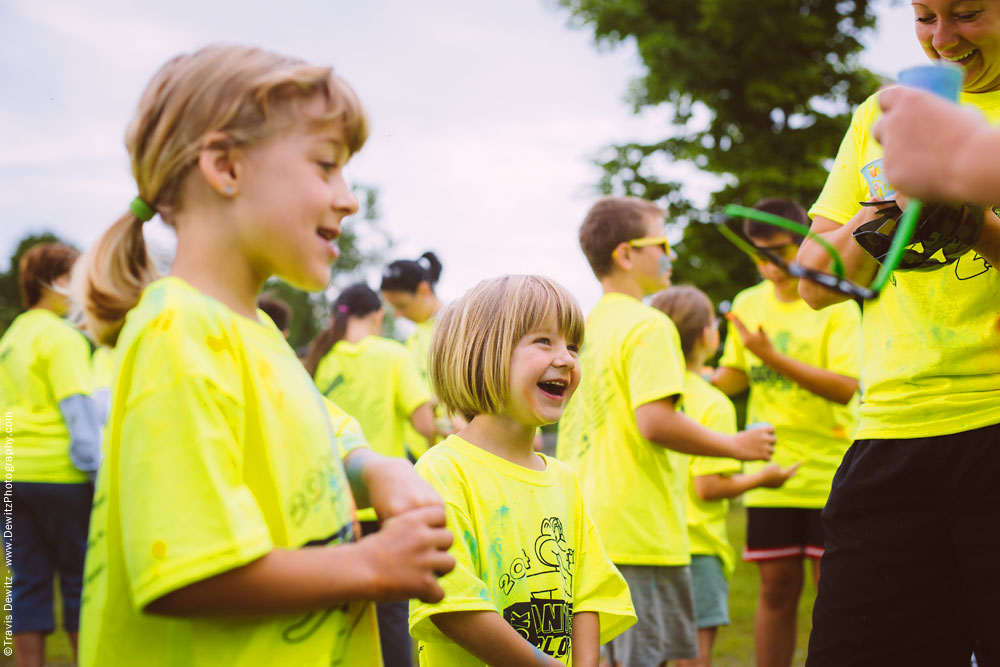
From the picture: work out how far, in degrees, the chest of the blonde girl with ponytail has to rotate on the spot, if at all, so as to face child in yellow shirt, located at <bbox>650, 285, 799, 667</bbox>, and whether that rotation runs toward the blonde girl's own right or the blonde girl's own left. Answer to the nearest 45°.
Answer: approximately 45° to the blonde girl's own left

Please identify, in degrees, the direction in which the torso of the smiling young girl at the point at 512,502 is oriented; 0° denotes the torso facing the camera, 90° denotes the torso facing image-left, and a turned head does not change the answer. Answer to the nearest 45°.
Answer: approximately 315°

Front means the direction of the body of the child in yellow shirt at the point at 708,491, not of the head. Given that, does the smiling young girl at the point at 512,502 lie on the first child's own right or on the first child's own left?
on the first child's own right

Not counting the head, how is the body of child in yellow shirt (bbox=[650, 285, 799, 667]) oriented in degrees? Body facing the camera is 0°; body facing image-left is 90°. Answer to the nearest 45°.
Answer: approximately 270°

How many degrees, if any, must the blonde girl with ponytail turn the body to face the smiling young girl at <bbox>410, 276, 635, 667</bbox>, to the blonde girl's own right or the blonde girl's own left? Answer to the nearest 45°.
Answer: approximately 45° to the blonde girl's own left

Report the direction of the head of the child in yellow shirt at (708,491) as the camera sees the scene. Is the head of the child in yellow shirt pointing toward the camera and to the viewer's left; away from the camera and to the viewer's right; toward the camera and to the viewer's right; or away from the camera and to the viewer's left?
away from the camera and to the viewer's right

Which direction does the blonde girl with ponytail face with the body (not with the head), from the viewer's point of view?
to the viewer's right

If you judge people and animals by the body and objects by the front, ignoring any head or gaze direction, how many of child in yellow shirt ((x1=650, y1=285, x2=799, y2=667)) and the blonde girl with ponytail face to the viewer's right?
2

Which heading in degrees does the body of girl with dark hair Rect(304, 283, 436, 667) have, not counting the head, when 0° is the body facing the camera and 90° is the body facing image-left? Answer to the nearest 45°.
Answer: approximately 225°
